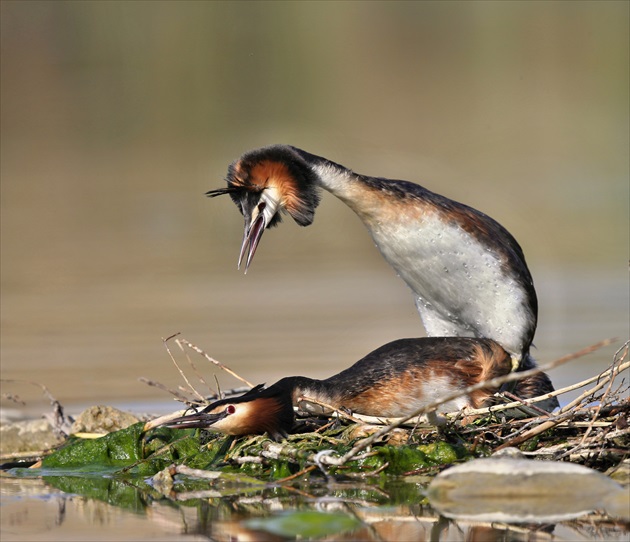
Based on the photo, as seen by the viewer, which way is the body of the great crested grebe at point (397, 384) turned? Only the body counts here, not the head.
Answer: to the viewer's left

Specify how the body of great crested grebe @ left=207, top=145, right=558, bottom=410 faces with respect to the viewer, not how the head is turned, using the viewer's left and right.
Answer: facing to the left of the viewer
